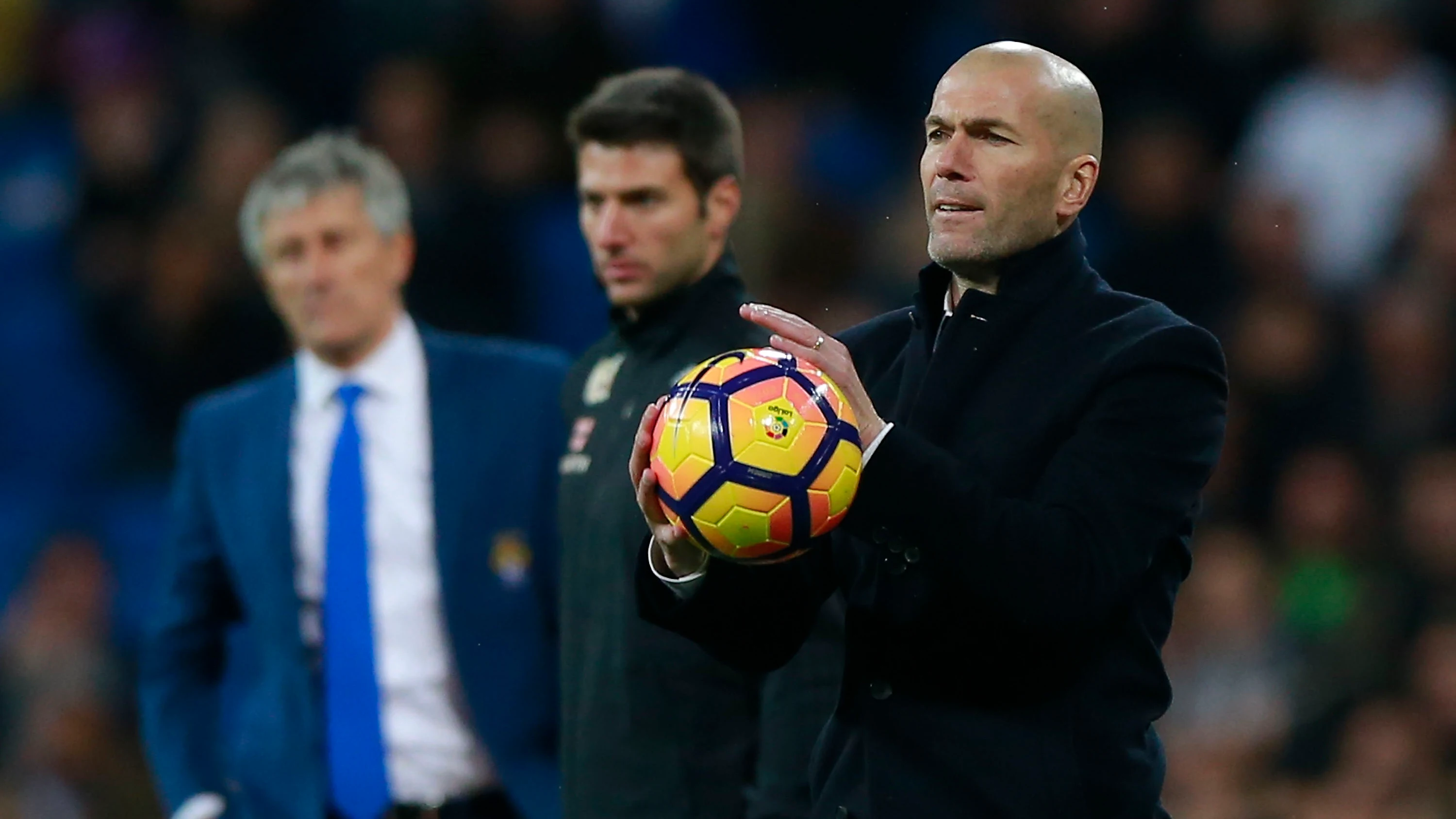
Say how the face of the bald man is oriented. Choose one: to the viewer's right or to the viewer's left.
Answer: to the viewer's left

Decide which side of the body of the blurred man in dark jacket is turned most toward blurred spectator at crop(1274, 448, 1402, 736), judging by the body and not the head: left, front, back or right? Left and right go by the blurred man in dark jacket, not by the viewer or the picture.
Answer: back

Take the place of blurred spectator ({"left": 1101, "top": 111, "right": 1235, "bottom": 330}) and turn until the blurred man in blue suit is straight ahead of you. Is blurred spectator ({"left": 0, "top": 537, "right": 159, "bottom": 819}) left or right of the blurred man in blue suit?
right

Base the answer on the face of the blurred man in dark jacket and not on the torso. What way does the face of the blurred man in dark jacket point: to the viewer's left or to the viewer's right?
to the viewer's left

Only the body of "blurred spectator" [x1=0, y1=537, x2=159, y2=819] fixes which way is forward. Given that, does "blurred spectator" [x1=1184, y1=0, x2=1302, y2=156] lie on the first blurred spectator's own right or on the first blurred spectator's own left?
on the first blurred spectator's own left

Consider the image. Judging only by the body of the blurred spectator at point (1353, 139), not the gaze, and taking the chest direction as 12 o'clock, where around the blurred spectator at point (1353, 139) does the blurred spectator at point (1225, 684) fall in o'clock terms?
the blurred spectator at point (1225, 684) is roughly at 12 o'clock from the blurred spectator at point (1353, 139).

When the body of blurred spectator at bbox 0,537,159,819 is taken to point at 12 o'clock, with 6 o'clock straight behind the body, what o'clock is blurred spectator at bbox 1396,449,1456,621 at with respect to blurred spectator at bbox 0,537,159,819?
blurred spectator at bbox 1396,449,1456,621 is roughly at 10 o'clock from blurred spectator at bbox 0,537,159,819.

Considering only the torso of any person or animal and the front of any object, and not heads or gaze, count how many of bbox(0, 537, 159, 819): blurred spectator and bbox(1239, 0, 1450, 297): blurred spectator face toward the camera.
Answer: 2

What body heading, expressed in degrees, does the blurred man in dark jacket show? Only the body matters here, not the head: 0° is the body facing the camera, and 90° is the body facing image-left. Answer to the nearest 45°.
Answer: approximately 45°
